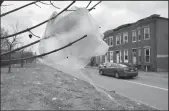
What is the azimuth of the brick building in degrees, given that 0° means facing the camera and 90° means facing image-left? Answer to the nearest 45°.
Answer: approximately 45°

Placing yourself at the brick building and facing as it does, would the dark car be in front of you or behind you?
in front

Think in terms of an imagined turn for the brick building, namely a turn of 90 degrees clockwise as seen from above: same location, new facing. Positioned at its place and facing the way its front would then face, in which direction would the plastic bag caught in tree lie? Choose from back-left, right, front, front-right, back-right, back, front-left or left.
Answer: back-left

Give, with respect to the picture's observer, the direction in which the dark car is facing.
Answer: facing away from the viewer and to the left of the viewer

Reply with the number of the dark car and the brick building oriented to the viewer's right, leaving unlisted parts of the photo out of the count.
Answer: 0

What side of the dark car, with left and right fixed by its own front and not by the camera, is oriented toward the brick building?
right

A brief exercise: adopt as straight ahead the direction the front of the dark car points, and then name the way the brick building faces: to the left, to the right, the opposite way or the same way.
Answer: to the left
